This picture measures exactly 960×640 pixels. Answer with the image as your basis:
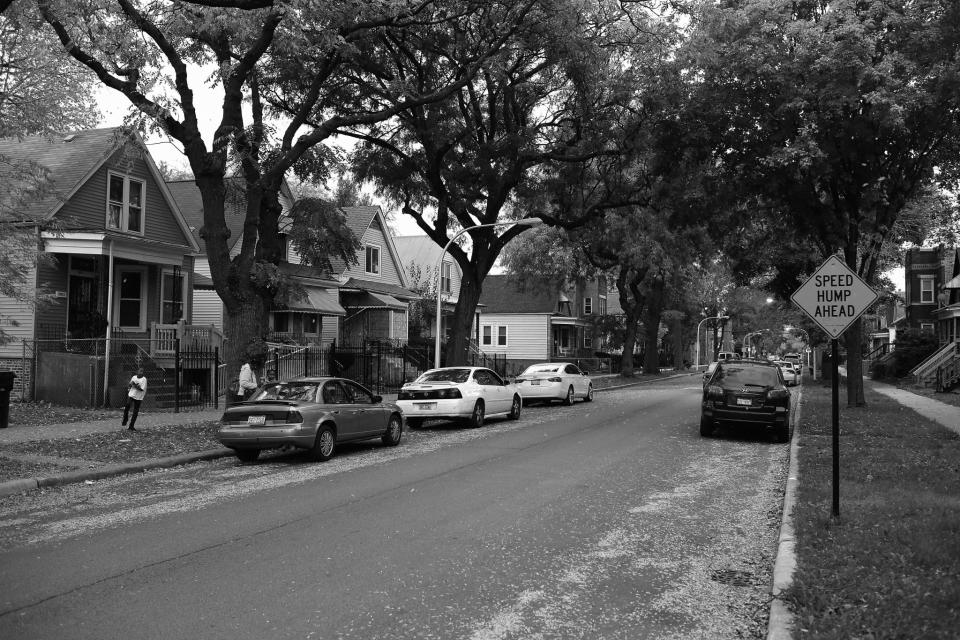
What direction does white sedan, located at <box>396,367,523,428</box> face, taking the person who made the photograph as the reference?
facing away from the viewer and to the right of the viewer

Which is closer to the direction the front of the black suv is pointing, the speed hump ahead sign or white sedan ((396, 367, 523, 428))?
the white sedan

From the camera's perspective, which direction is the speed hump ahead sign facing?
toward the camera

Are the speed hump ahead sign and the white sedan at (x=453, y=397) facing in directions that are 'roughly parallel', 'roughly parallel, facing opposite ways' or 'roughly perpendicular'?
roughly parallel, facing opposite ways

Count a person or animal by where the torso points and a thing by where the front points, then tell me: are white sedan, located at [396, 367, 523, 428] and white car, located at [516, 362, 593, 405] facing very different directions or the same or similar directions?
same or similar directions

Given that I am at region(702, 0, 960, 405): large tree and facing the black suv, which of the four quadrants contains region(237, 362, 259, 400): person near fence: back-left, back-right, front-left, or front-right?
front-right

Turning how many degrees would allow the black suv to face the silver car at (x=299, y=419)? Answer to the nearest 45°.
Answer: approximately 135° to its left

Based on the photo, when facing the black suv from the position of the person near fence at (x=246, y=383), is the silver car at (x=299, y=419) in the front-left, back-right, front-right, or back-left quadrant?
front-right

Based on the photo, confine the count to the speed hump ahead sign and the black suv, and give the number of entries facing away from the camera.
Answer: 1

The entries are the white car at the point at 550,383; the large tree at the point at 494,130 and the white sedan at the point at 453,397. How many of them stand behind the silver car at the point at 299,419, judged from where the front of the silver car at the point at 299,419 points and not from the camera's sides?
0

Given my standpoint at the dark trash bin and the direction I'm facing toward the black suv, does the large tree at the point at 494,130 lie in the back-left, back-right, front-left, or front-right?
front-left

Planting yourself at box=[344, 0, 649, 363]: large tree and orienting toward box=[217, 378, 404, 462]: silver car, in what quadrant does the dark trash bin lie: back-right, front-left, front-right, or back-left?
front-right

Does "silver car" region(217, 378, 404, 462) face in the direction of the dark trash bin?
no

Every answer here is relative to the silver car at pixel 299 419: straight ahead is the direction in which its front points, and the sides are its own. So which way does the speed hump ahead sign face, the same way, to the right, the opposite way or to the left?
the opposite way

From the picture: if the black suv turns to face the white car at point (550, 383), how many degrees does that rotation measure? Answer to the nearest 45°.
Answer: approximately 45° to its left

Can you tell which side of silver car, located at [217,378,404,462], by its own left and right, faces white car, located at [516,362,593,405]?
front

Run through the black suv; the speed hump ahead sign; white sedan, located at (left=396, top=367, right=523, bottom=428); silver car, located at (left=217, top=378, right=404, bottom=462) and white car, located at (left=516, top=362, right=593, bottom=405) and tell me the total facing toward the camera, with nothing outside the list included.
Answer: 1

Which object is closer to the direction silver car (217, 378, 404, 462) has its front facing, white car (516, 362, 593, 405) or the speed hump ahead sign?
the white car

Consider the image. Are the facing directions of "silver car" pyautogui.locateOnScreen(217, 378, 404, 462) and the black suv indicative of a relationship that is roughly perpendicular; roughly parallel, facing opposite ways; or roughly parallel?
roughly parallel

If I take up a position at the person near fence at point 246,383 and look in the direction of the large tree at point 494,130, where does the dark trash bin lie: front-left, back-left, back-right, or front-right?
back-left

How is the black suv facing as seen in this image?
away from the camera

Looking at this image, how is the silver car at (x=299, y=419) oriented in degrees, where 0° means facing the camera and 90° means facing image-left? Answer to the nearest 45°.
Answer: approximately 225°
